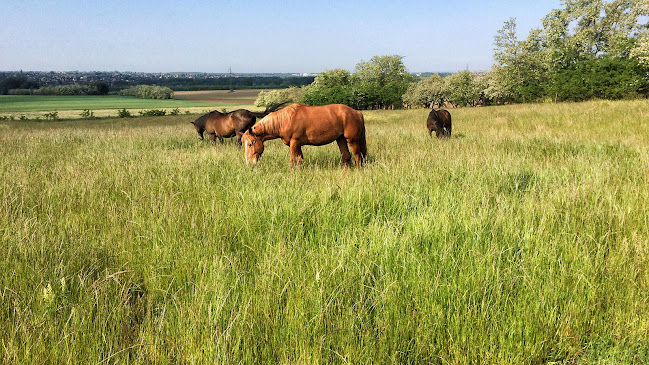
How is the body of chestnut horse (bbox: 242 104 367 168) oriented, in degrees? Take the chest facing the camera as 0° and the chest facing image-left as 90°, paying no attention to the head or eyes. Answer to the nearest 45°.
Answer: approximately 90°

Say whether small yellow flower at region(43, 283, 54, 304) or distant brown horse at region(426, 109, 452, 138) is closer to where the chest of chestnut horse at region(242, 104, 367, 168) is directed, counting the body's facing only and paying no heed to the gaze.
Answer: the small yellow flower

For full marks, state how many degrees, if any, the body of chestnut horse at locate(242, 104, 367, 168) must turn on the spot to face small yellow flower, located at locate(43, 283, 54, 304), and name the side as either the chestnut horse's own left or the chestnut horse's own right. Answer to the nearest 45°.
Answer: approximately 90° to the chestnut horse's own left

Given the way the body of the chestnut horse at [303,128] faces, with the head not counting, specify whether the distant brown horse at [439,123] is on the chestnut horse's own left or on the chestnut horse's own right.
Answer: on the chestnut horse's own right

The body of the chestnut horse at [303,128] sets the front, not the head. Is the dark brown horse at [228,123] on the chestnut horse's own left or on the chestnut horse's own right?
on the chestnut horse's own right

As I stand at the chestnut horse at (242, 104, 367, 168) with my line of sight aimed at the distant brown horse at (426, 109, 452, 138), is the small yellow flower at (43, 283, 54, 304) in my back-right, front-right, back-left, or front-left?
back-right
